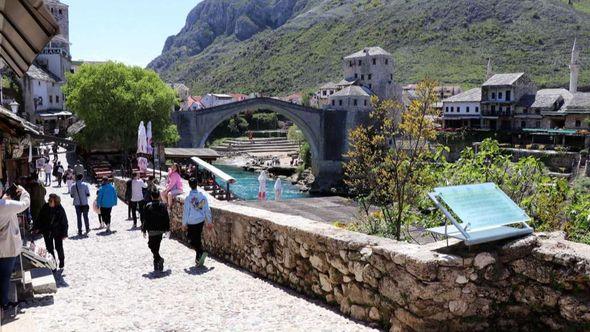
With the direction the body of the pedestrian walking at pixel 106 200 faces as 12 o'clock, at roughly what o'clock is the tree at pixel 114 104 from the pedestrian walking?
The tree is roughly at 12 o'clock from the pedestrian walking.

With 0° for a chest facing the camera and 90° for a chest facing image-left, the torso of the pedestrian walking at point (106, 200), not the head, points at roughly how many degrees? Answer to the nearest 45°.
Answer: approximately 180°

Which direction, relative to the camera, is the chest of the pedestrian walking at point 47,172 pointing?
away from the camera

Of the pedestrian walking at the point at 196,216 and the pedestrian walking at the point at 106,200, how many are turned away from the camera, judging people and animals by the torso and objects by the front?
2

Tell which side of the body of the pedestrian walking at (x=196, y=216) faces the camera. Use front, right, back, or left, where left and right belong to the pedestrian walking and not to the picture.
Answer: back
